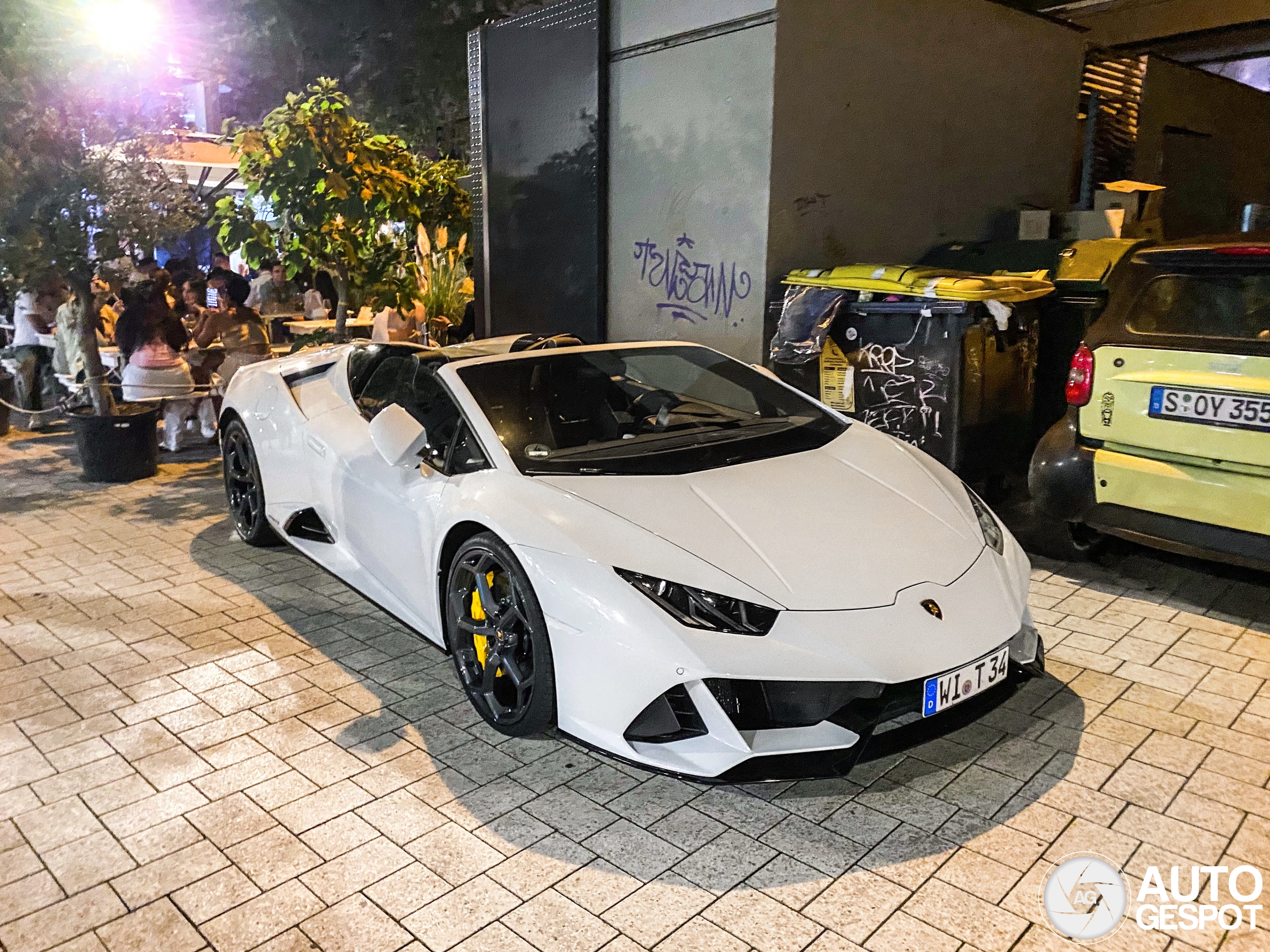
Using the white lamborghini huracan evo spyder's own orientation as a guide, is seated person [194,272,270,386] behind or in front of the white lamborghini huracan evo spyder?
behind

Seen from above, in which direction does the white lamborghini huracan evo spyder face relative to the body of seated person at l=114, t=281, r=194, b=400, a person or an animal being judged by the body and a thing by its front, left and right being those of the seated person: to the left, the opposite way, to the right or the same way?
the opposite way

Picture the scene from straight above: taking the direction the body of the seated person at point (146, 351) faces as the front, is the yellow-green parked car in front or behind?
behind

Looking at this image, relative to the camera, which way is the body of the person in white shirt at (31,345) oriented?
to the viewer's right

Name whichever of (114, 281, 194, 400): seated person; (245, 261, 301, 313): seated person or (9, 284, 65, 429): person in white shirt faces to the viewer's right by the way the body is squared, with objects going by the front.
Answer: the person in white shirt

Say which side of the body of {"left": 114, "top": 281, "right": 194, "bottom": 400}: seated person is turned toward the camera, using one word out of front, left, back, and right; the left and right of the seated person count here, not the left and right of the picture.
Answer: back

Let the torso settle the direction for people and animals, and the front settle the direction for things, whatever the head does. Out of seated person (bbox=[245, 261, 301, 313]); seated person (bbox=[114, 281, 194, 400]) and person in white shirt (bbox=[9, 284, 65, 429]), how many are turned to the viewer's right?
1

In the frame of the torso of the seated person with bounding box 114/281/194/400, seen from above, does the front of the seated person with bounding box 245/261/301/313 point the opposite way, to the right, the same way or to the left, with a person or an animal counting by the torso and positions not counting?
the opposite way

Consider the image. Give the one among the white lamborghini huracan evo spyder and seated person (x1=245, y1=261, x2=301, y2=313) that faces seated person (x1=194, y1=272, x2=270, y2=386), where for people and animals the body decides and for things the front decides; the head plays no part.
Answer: seated person (x1=245, y1=261, x2=301, y2=313)

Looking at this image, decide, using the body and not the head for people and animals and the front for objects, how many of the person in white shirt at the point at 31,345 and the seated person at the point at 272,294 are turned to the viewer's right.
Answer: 1

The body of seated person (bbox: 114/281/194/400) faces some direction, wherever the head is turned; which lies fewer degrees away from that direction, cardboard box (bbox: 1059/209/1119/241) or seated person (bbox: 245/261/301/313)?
the seated person

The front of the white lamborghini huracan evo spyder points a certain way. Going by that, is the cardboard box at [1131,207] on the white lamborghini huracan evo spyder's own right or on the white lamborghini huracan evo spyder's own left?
on the white lamborghini huracan evo spyder's own left

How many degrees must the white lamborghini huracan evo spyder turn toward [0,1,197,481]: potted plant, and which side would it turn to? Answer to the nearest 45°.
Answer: approximately 180°
